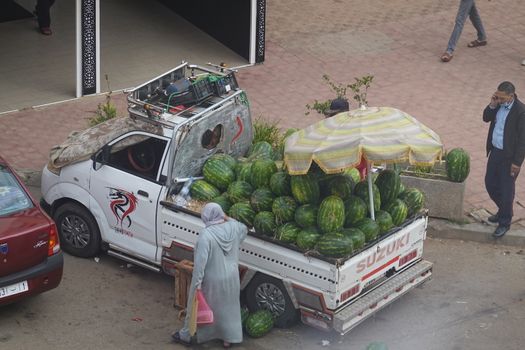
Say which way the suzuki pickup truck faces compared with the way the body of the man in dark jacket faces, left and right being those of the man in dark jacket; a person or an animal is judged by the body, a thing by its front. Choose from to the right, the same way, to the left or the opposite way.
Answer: to the right

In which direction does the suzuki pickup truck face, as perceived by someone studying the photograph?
facing away from the viewer and to the left of the viewer

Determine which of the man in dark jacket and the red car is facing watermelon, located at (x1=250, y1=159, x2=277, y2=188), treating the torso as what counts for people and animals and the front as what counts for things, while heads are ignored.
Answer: the man in dark jacket

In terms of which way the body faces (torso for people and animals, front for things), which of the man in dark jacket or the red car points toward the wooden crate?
the man in dark jacket

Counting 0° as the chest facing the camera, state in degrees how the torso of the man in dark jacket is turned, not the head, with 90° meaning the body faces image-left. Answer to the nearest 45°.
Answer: approximately 45°

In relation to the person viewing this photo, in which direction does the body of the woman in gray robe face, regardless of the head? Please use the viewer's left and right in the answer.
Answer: facing away from the viewer and to the left of the viewer

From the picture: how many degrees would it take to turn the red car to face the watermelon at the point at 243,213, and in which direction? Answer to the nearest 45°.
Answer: approximately 135° to its right

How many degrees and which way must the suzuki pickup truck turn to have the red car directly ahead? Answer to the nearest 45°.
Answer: approximately 90° to its left
